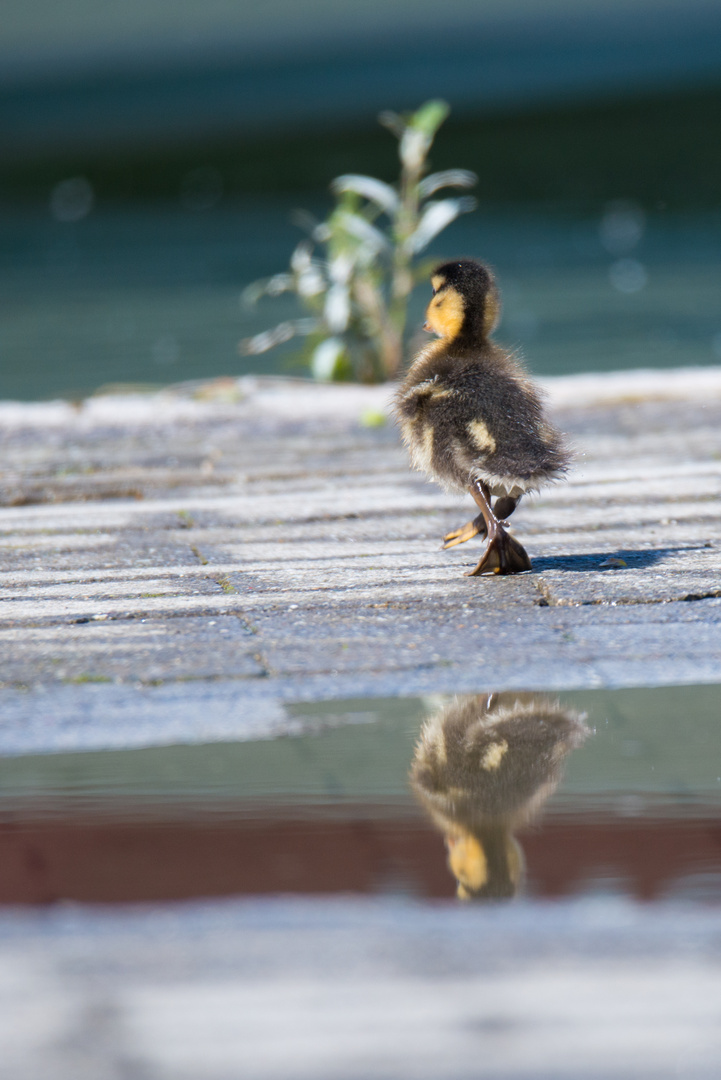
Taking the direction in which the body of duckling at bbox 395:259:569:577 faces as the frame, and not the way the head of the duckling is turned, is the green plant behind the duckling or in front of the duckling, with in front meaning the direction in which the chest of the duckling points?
in front

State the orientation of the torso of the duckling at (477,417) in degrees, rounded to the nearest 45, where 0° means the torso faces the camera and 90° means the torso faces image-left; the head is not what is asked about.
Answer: approximately 135°
